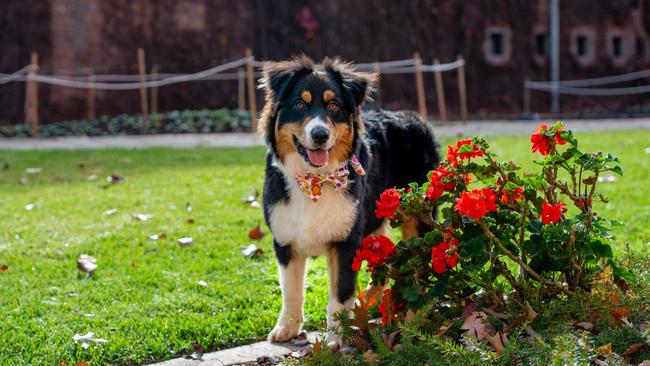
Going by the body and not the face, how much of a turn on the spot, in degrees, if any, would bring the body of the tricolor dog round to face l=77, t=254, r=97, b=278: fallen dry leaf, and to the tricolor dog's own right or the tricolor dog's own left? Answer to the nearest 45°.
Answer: approximately 90° to the tricolor dog's own right

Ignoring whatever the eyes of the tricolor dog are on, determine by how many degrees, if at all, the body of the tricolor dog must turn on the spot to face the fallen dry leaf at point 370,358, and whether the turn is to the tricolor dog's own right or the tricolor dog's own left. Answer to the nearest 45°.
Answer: approximately 45° to the tricolor dog's own left

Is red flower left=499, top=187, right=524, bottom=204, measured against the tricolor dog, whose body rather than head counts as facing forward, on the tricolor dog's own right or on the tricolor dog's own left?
on the tricolor dog's own left

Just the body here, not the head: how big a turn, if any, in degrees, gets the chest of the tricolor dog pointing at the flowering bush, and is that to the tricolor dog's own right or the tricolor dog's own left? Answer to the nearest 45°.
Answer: approximately 90° to the tricolor dog's own left

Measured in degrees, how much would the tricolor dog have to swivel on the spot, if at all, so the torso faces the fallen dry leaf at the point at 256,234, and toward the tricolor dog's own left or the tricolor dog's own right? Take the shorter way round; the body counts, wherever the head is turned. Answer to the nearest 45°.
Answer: approximately 135° to the tricolor dog's own right

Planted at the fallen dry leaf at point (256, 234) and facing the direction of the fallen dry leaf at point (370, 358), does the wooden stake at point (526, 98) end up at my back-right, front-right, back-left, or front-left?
back-left

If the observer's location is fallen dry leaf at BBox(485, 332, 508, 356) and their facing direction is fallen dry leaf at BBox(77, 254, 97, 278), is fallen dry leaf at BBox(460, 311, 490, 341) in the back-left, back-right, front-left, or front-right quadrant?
front-right

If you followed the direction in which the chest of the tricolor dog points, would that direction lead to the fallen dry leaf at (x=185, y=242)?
no

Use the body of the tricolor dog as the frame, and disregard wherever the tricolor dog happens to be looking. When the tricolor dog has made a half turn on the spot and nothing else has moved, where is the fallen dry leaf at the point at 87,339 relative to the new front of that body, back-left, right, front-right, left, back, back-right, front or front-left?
back-left

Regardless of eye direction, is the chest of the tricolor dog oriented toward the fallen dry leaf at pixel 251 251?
no

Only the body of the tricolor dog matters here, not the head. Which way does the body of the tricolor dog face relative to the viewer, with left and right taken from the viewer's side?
facing the viewer and to the left of the viewer

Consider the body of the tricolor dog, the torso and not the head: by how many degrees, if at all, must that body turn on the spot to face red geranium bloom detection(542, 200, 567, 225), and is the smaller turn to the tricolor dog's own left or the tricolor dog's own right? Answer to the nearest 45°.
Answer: approximately 90° to the tricolor dog's own left
